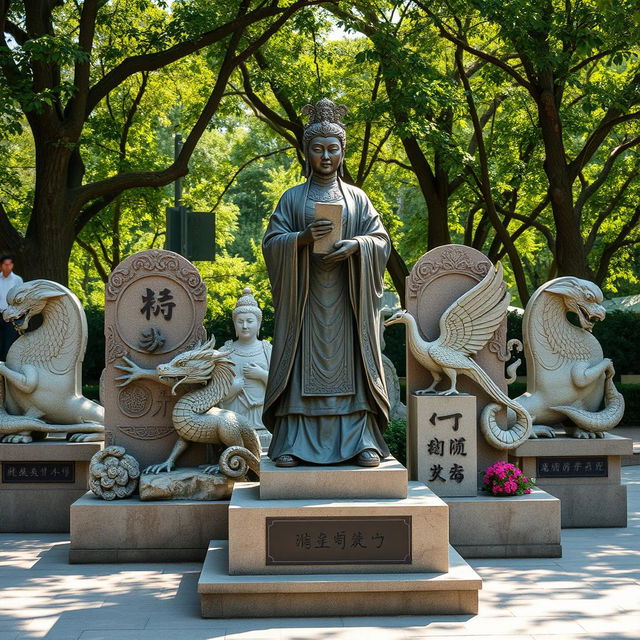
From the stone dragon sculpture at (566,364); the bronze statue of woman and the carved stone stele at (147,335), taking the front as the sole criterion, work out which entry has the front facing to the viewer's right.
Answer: the stone dragon sculpture

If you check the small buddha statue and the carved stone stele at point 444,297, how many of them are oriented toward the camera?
2

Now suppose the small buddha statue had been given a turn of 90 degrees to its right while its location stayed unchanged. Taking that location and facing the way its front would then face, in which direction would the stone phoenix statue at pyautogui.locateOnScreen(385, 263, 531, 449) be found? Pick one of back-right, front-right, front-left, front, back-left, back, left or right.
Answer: back-left

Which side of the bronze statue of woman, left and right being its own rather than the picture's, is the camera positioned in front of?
front

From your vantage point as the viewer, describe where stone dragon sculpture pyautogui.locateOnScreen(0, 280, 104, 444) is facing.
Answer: facing to the left of the viewer

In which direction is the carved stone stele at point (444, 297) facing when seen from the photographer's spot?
facing the viewer

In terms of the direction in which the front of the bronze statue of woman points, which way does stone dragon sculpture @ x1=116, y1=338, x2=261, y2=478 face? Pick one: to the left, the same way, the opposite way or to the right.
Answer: to the right

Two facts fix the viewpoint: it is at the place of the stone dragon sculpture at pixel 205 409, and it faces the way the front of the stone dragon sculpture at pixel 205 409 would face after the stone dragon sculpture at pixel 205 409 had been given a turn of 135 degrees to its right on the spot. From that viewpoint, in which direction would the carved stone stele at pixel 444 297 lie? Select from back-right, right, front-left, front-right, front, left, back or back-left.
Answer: front-right

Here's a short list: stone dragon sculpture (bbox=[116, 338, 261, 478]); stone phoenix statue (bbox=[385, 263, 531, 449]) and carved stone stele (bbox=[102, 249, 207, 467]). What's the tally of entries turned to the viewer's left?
2

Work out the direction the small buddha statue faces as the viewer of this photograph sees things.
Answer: facing the viewer

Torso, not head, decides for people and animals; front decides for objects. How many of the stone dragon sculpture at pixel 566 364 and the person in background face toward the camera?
1

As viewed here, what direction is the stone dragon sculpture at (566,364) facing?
to the viewer's right

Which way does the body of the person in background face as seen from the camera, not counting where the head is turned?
toward the camera
